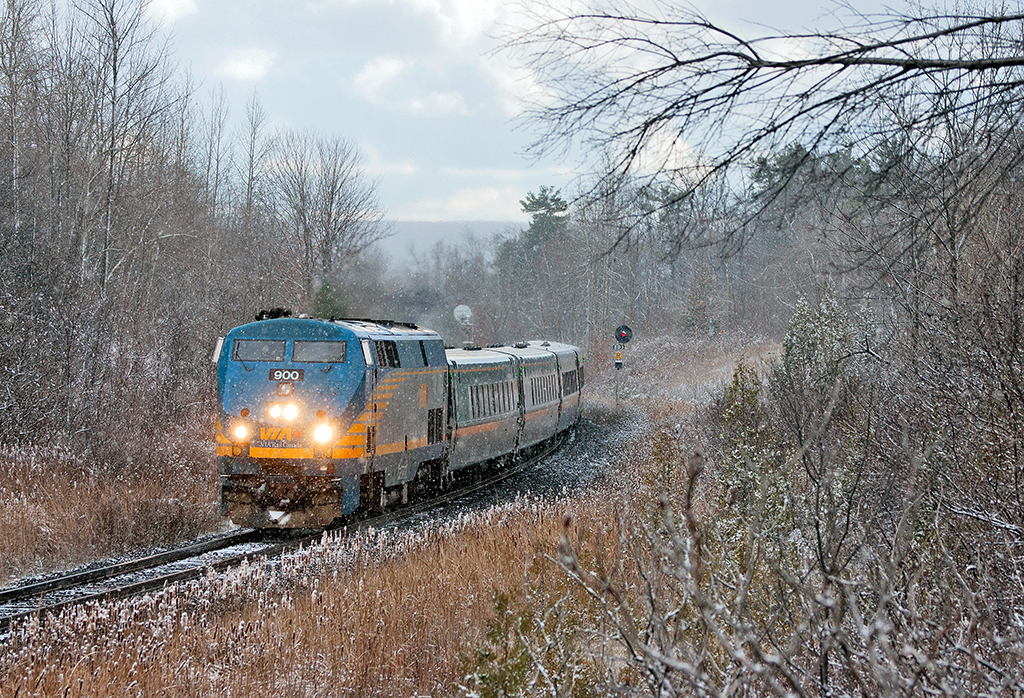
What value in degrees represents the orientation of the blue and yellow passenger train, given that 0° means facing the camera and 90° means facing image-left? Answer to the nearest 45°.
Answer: approximately 45°
